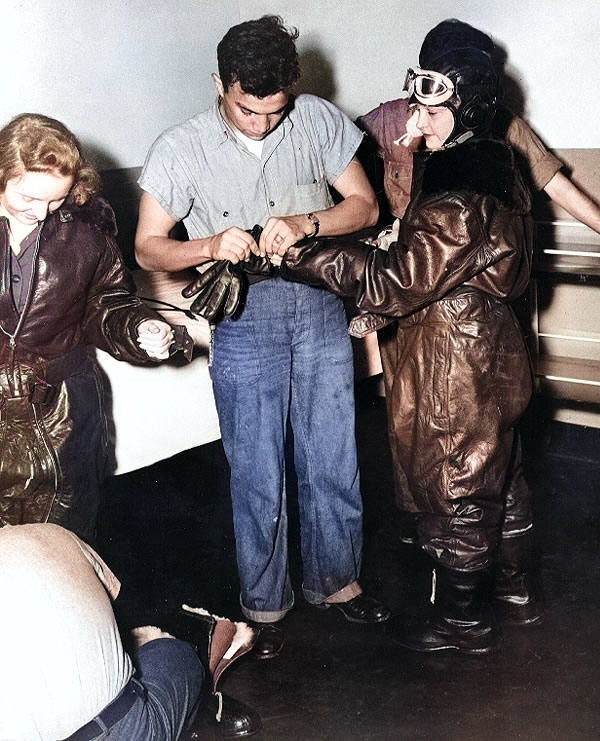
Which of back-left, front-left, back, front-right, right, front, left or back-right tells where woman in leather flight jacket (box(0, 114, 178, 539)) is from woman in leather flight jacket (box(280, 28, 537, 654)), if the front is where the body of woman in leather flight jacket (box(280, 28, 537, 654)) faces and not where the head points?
front

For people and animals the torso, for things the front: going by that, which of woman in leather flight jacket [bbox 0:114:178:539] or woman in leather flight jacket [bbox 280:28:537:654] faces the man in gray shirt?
woman in leather flight jacket [bbox 280:28:537:654]

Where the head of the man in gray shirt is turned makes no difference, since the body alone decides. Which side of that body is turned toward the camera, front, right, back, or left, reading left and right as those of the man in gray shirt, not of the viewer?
front

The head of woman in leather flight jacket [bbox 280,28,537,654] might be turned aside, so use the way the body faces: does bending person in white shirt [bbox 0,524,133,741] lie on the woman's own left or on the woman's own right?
on the woman's own left

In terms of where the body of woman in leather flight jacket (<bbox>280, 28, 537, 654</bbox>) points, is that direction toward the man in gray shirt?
yes

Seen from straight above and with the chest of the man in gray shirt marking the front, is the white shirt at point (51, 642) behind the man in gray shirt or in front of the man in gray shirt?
in front

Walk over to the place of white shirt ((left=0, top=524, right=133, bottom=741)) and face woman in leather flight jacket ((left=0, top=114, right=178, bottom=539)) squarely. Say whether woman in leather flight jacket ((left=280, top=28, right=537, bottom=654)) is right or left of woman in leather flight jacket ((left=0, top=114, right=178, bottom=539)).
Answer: right

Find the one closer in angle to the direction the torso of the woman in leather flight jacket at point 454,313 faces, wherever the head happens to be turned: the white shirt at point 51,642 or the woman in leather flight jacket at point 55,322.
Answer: the woman in leather flight jacket

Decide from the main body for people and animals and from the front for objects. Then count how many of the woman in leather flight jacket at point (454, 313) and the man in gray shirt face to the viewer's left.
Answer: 1

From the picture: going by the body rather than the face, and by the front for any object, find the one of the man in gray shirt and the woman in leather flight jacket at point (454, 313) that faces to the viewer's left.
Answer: the woman in leather flight jacket

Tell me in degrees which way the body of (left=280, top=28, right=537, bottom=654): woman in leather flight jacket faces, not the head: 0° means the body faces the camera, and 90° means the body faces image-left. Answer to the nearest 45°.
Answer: approximately 90°
